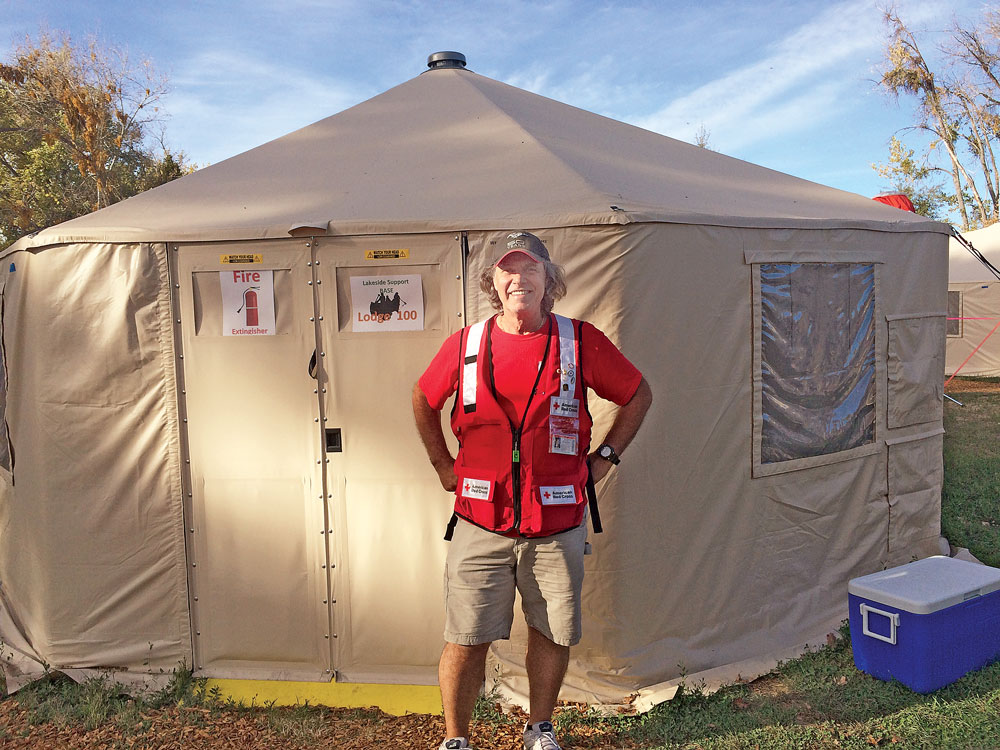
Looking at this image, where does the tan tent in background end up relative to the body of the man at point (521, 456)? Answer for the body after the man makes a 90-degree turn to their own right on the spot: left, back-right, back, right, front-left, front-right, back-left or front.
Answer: back-right

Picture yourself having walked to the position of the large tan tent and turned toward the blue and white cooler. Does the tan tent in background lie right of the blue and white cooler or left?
left

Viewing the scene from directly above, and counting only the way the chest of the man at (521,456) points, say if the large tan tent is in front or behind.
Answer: behind

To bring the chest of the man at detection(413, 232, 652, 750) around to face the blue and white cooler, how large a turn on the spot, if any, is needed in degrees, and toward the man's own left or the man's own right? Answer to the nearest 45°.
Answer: approximately 135° to the man's own left

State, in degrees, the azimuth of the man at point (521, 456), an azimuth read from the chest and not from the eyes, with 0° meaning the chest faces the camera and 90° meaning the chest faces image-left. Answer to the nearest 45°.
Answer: approximately 0°
